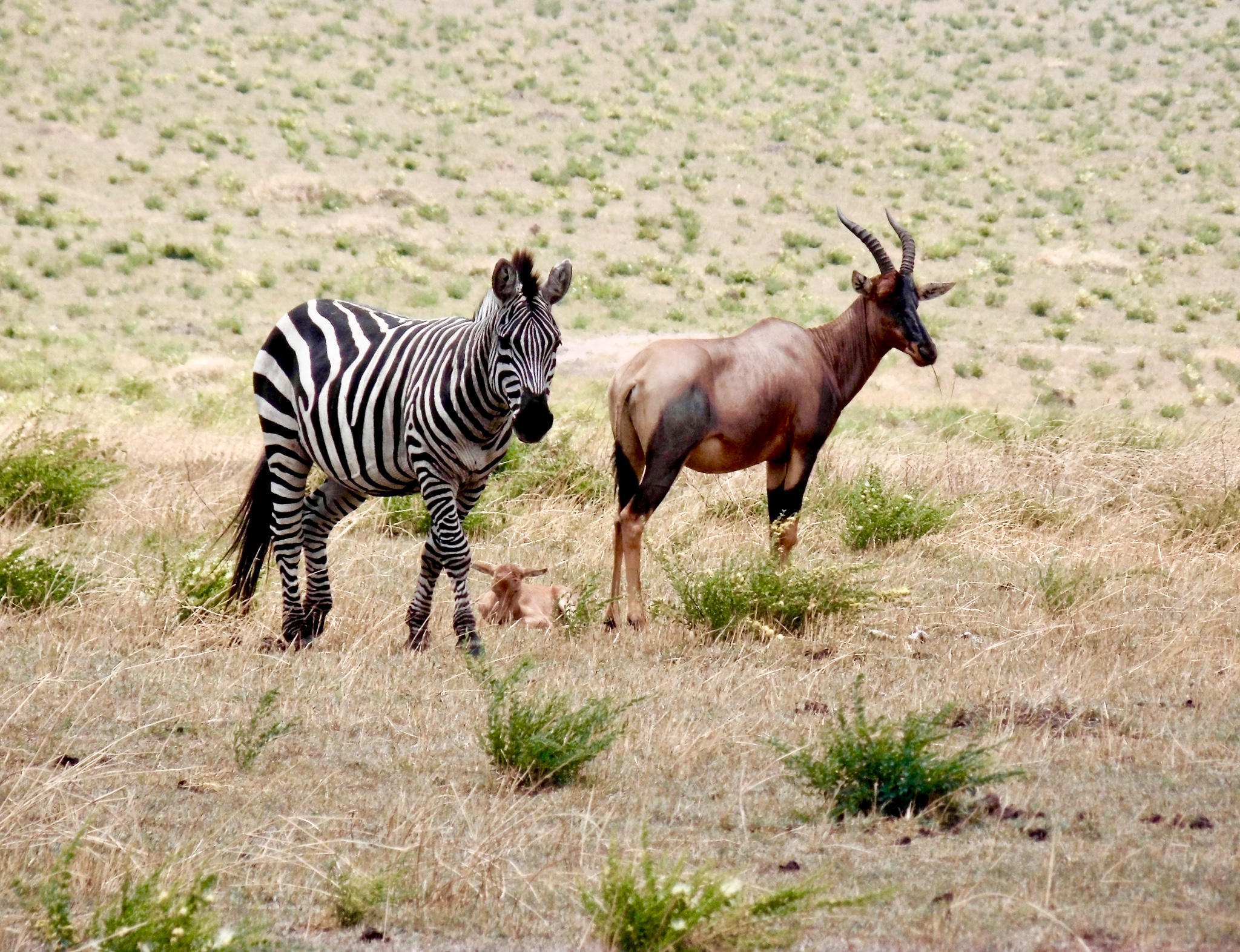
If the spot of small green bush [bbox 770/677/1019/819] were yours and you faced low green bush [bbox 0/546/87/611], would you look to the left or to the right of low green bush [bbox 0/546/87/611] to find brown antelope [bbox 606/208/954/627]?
right

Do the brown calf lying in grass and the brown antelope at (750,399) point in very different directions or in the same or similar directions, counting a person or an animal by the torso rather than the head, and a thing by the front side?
very different directions

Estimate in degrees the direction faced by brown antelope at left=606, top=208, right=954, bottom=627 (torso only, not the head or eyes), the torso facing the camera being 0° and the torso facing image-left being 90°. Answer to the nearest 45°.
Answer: approximately 225°

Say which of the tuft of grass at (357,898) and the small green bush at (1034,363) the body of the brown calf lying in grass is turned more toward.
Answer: the tuft of grass

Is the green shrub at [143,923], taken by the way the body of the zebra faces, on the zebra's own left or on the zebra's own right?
on the zebra's own right

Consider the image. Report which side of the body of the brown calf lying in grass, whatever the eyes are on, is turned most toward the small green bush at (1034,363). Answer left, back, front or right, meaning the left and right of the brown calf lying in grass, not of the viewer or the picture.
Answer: back

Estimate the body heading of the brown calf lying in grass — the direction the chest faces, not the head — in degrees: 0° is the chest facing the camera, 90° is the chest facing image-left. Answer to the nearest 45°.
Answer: approximately 45°

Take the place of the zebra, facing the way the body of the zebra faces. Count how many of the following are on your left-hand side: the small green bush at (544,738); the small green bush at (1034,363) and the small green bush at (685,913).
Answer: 1

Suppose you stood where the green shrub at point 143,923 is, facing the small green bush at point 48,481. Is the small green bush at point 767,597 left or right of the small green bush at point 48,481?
right

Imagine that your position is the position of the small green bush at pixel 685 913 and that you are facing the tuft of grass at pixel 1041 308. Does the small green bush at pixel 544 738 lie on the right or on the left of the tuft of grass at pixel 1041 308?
left

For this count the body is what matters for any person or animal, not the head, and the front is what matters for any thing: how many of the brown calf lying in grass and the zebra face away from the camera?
0

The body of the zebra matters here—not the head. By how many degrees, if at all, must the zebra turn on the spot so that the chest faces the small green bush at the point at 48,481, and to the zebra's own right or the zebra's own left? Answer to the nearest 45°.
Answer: approximately 180°
